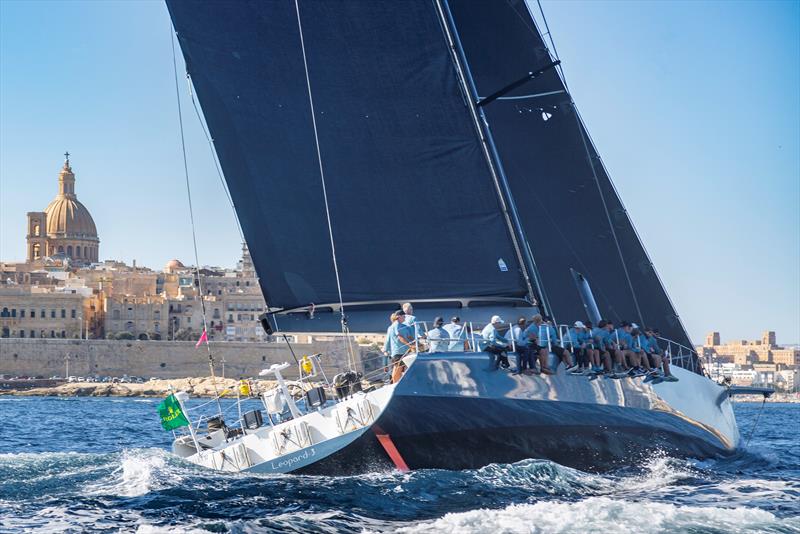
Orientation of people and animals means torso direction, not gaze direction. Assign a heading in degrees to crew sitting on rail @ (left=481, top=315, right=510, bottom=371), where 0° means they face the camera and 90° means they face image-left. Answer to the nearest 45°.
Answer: approximately 315°

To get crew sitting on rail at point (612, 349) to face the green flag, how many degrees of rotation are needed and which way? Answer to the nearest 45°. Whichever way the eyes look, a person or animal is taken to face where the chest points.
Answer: approximately 135° to their right

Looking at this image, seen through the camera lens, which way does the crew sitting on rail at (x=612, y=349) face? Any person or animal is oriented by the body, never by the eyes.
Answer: facing the viewer and to the right of the viewer

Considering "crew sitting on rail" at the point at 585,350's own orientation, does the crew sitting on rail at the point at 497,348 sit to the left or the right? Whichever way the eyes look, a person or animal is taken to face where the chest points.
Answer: on their right

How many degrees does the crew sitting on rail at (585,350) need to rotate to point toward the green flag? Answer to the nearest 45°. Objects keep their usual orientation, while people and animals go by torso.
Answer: approximately 135° to their right

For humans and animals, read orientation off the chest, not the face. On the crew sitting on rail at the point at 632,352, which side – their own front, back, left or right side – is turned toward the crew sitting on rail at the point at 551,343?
right

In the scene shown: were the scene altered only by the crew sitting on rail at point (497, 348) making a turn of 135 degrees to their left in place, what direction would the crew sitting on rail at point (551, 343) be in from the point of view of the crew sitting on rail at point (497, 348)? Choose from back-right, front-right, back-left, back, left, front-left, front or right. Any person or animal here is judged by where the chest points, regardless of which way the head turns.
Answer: front-right

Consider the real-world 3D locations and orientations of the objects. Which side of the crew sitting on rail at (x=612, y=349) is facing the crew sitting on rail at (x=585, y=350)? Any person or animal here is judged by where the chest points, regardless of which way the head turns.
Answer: right

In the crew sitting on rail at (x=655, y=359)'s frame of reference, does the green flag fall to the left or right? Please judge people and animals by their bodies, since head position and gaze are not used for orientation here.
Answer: on their right
